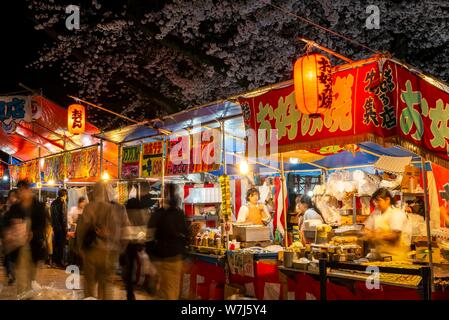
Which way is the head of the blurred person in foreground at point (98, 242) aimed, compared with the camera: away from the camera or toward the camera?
away from the camera

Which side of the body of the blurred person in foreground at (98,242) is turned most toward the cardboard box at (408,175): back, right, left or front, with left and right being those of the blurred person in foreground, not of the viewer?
right

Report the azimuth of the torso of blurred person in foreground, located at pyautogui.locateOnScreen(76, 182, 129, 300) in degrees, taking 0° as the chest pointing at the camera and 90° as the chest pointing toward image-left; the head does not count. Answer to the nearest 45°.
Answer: approximately 180°

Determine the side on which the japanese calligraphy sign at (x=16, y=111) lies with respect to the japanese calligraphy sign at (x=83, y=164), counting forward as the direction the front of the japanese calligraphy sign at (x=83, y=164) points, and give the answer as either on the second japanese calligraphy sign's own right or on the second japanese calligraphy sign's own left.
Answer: on the second japanese calligraphy sign's own right

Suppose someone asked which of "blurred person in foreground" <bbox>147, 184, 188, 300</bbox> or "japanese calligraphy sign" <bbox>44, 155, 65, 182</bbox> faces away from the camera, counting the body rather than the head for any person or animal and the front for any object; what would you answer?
the blurred person in foreground
